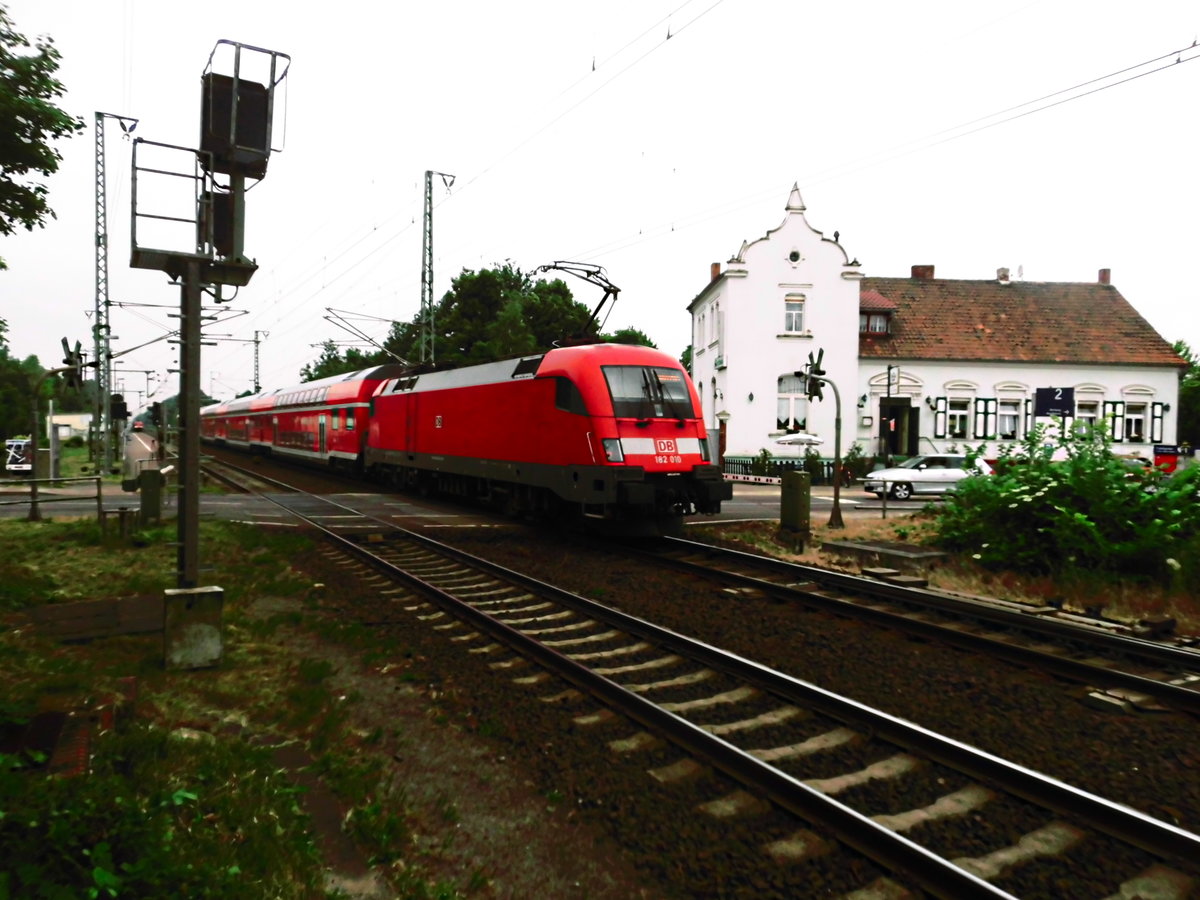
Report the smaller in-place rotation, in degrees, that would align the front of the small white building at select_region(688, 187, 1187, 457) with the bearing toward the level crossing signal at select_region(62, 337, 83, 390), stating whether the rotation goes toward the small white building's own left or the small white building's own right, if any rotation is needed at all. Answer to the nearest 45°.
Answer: approximately 45° to the small white building's own right

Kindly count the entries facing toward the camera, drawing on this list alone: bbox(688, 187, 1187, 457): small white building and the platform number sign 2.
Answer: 2

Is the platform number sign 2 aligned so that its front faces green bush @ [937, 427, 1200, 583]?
yes

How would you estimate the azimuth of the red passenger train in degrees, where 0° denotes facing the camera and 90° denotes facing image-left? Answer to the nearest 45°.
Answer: approximately 315°

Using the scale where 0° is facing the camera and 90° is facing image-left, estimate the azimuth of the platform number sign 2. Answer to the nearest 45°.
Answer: approximately 0°

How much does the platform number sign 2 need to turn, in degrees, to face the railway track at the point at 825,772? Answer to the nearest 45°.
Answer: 0° — it already faces it
